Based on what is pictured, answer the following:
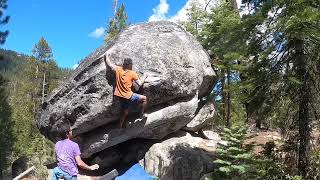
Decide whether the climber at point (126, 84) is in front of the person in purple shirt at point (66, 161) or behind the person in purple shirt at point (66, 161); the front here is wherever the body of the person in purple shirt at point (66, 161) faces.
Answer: in front

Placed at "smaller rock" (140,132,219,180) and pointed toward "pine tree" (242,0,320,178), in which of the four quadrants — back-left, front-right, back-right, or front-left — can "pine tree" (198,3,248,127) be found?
front-left

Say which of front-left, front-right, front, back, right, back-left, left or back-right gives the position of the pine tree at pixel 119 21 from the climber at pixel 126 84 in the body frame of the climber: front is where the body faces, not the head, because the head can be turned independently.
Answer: front

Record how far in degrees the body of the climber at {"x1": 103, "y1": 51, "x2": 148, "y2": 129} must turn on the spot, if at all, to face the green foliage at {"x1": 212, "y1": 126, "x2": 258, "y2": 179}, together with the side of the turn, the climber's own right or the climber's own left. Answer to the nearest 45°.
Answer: approximately 90° to the climber's own right

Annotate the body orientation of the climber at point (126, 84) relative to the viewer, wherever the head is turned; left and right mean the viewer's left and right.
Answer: facing away from the viewer

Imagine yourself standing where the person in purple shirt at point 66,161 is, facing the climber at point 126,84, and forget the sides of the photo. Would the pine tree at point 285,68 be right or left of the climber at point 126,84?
right

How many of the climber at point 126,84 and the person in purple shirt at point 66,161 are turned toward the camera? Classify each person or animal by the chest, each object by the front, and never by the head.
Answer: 0

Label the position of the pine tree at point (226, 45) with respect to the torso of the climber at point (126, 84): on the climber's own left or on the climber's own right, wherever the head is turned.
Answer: on the climber's own right

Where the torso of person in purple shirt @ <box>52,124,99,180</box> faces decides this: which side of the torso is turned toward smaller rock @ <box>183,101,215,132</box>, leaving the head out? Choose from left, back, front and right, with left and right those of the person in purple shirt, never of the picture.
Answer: front

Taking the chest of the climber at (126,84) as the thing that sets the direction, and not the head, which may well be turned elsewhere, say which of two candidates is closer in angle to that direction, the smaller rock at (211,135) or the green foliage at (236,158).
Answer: the smaller rock
